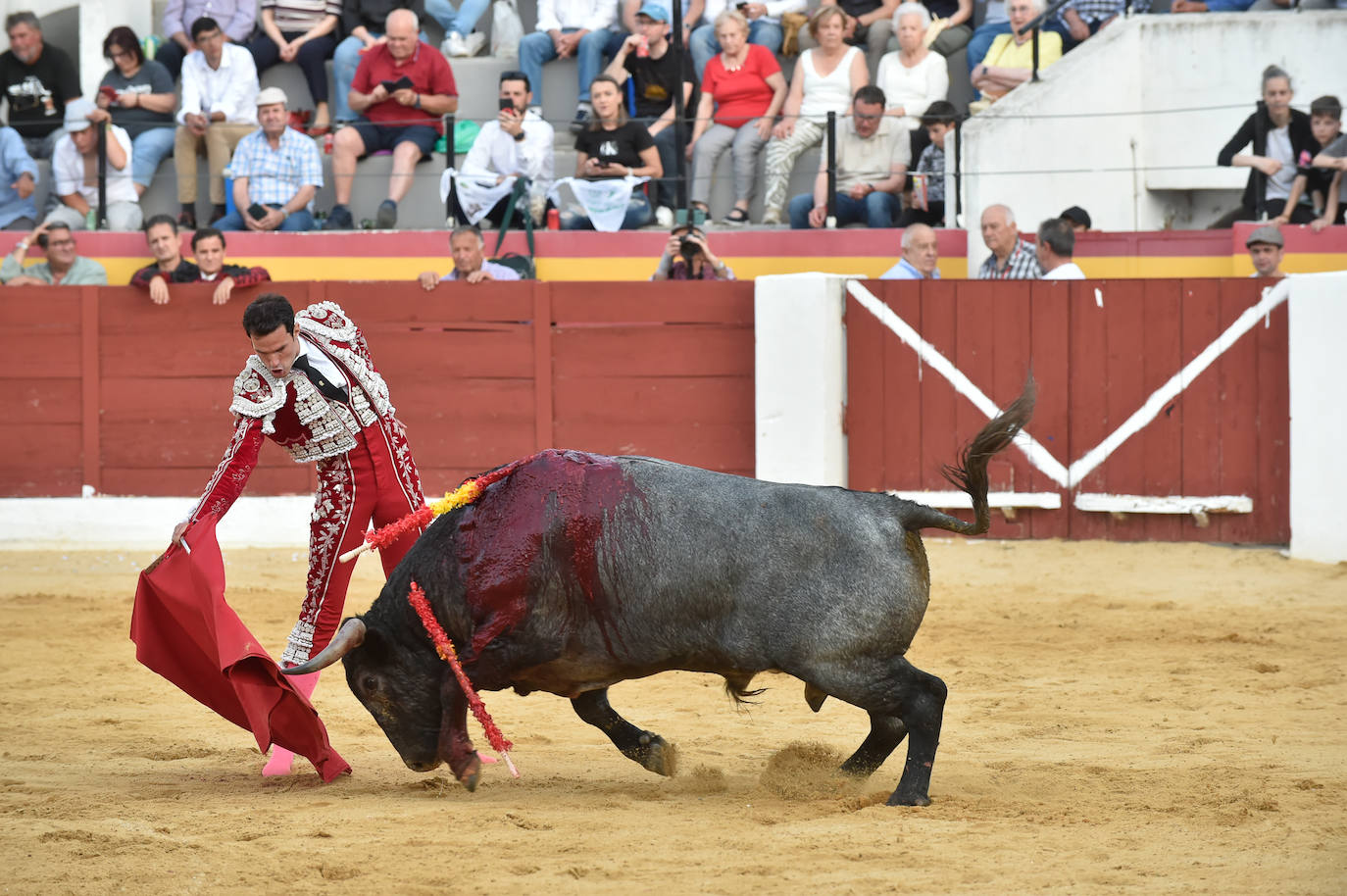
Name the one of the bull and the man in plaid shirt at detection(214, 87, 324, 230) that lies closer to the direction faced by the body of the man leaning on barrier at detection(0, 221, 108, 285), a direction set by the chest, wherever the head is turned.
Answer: the bull

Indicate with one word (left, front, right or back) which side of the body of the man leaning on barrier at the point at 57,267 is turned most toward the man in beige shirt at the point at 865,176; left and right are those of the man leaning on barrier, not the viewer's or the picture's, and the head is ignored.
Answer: left

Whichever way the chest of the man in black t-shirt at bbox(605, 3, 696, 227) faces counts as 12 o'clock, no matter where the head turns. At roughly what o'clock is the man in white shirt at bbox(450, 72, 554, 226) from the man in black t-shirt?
The man in white shirt is roughly at 2 o'clock from the man in black t-shirt.

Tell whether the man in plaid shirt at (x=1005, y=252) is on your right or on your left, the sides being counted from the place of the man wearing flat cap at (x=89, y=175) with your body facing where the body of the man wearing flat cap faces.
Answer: on your left

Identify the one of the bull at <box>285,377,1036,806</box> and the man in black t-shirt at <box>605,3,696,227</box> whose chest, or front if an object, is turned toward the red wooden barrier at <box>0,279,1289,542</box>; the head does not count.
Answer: the man in black t-shirt

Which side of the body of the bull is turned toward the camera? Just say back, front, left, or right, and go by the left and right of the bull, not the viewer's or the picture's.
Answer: left

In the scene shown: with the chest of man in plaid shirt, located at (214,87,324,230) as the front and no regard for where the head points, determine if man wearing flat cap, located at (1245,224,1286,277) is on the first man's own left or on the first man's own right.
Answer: on the first man's own left

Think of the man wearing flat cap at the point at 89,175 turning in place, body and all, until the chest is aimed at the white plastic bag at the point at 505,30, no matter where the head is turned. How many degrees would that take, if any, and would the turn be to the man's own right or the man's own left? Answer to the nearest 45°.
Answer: approximately 90° to the man's own left

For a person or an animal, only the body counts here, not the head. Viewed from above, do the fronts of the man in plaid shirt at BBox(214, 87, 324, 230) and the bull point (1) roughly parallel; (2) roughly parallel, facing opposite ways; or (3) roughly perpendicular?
roughly perpendicular

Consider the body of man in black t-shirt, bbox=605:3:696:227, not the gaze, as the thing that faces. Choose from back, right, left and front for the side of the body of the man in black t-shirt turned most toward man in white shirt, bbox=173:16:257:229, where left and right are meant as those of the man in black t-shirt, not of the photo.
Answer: right

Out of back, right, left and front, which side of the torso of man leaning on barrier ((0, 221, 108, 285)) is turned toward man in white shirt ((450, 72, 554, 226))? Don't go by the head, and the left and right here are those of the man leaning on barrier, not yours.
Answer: left
